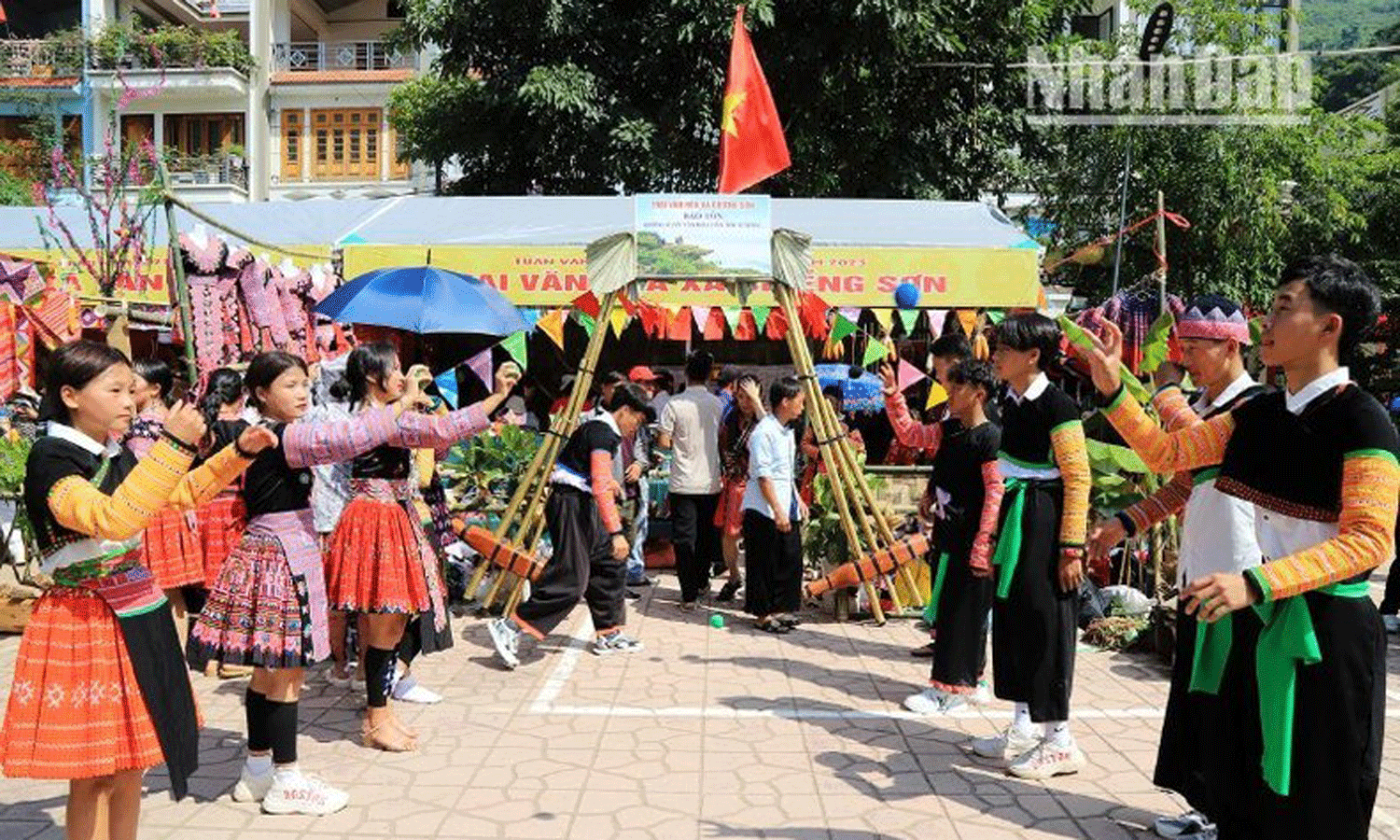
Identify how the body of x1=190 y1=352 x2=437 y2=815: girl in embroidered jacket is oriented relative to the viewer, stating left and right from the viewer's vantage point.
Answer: facing to the right of the viewer

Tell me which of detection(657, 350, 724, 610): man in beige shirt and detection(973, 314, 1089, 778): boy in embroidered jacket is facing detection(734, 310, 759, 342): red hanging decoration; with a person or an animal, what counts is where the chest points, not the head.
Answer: the man in beige shirt

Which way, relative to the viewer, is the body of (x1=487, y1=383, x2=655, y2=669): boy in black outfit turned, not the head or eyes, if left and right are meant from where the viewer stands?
facing to the right of the viewer

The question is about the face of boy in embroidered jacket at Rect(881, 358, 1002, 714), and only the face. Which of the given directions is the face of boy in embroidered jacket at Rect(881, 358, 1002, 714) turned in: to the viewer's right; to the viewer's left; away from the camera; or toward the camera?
to the viewer's left

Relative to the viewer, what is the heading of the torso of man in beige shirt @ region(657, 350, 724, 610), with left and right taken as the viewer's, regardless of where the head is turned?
facing away from the viewer

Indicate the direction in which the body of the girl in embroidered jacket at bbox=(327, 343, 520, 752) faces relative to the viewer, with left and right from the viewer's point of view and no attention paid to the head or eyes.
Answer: facing to the right of the viewer

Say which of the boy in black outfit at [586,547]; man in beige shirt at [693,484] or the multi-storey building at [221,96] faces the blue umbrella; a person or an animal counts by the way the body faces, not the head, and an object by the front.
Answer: the multi-storey building

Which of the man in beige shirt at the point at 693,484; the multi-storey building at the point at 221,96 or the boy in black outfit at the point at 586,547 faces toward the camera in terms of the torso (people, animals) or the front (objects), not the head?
the multi-storey building

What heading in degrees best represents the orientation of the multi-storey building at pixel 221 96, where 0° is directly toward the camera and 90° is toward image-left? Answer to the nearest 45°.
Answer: approximately 0°

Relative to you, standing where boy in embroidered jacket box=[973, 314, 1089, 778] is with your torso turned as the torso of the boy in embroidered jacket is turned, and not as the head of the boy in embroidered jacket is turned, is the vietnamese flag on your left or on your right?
on your right

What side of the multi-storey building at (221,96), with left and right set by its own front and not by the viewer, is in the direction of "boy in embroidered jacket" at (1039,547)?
front

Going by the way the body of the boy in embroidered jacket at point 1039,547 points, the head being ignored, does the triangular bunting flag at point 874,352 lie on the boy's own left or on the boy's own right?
on the boy's own right
